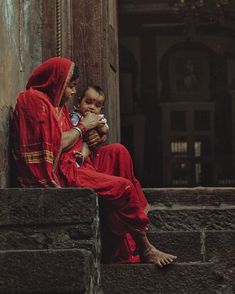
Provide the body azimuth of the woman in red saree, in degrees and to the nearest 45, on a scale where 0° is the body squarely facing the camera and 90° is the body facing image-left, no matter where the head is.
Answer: approximately 270°

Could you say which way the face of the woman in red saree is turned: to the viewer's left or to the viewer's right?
to the viewer's right
